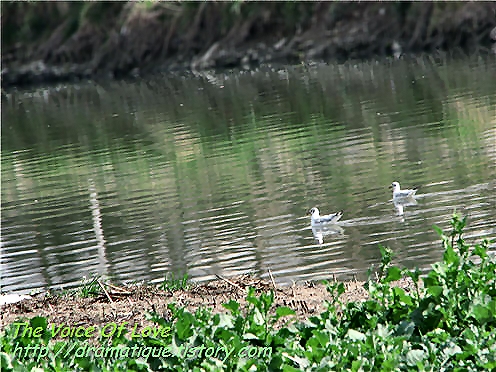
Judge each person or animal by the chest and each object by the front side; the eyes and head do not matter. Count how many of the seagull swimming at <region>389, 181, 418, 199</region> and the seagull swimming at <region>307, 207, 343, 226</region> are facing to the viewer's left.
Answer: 2

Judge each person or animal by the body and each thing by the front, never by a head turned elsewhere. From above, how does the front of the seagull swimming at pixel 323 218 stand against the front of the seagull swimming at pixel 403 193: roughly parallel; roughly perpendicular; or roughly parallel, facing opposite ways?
roughly parallel

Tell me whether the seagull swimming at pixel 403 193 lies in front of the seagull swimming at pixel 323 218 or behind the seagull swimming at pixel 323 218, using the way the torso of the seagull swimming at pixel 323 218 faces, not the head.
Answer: behind

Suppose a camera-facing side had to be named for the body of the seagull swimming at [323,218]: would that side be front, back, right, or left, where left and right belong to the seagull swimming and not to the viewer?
left

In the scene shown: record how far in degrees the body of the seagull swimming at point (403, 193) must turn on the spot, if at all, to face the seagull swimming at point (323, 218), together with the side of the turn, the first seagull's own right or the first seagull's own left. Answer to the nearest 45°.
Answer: approximately 45° to the first seagull's own left

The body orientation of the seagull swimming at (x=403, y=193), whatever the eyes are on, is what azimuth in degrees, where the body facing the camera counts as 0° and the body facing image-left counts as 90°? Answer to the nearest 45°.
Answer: approximately 90°
